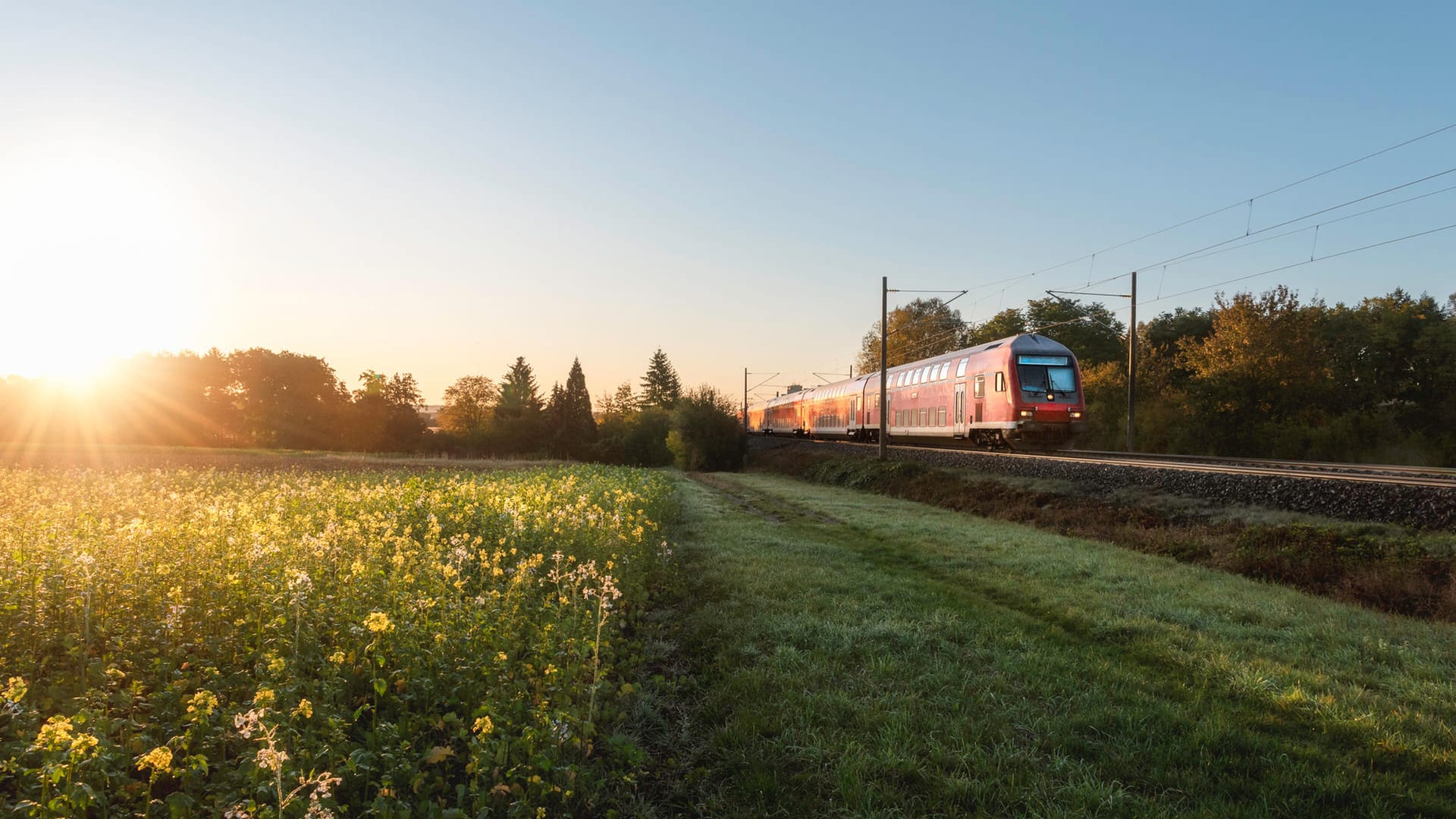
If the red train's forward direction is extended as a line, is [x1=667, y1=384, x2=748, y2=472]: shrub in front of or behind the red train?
behind

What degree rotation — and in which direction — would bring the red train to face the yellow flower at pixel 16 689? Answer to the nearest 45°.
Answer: approximately 45° to its right

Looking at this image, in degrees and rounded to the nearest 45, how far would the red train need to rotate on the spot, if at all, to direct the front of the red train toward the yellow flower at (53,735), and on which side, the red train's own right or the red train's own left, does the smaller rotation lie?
approximately 45° to the red train's own right

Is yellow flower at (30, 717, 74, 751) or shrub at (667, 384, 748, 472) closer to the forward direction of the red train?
the yellow flower

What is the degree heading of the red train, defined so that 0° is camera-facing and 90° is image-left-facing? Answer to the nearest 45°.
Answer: approximately 315°

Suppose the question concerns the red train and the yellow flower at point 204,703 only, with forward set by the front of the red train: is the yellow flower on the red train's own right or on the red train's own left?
on the red train's own right

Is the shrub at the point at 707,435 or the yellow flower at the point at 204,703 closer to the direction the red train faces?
the yellow flower
